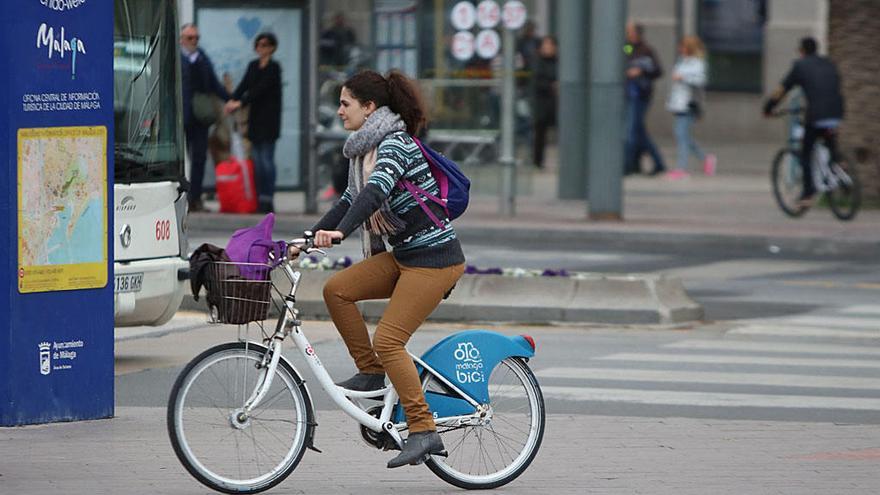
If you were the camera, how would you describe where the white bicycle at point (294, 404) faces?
facing to the left of the viewer

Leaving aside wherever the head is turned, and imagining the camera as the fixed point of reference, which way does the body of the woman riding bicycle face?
to the viewer's left

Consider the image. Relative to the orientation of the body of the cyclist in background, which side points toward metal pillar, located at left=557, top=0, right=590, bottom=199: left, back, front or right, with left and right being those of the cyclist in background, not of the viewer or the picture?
front

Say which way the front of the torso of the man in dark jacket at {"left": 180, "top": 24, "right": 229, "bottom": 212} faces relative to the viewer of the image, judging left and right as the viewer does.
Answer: facing the viewer and to the right of the viewer

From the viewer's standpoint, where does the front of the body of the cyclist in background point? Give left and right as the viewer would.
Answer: facing away from the viewer and to the left of the viewer

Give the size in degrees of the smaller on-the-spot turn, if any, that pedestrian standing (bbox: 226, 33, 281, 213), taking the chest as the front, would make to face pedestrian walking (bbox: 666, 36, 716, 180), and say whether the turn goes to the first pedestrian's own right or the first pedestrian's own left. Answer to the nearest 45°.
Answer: approximately 180°

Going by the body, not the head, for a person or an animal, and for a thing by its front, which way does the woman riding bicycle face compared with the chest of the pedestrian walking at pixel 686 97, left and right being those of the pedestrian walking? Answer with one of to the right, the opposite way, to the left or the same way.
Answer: the same way

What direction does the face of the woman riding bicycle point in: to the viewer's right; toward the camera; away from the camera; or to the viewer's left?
to the viewer's left

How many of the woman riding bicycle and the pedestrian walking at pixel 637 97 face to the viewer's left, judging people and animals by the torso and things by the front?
2

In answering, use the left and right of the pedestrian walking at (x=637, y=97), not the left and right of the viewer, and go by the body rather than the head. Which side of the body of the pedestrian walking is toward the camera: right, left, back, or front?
left

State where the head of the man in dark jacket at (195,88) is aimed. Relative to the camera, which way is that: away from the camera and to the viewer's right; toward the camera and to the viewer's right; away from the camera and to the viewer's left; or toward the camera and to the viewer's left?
toward the camera and to the viewer's right

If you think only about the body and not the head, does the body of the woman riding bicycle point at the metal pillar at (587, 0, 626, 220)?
no

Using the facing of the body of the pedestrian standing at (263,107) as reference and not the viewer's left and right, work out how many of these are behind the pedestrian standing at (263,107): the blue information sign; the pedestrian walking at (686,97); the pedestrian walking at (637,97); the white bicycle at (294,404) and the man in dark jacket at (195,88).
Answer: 2

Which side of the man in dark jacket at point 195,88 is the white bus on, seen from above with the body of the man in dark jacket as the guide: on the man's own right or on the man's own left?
on the man's own right

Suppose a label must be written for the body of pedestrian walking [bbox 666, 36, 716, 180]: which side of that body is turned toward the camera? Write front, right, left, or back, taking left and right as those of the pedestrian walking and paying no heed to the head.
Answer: left
